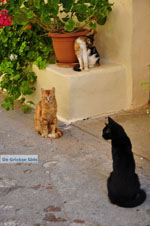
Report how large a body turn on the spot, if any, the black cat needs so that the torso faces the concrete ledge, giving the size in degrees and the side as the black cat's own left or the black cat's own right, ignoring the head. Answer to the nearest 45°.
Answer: approximately 45° to the black cat's own right

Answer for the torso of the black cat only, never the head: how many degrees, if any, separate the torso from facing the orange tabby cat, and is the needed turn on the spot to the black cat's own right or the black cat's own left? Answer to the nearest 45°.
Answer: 0° — it already faces it

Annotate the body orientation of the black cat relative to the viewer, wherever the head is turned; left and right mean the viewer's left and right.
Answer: facing away from the viewer and to the left of the viewer
